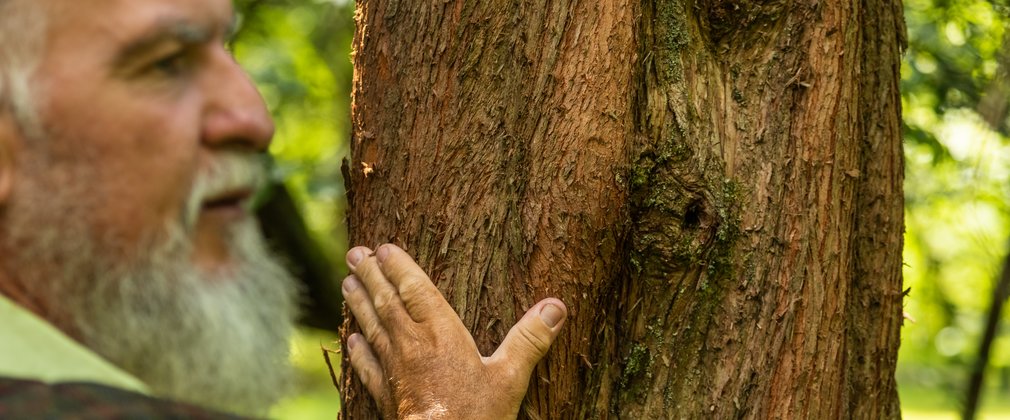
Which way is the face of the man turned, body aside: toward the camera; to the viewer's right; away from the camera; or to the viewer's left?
to the viewer's right

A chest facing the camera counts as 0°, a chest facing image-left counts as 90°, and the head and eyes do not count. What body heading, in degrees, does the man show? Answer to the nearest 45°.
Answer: approximately 270°

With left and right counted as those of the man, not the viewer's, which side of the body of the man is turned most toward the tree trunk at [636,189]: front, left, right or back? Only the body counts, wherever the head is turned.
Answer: front
